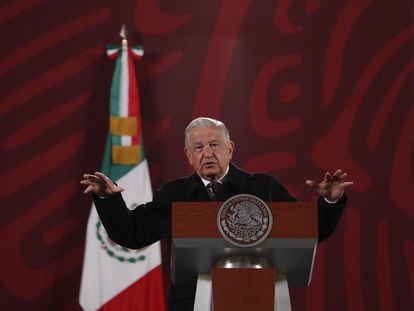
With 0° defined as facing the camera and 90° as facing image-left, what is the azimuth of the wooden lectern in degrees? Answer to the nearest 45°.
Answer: approximately 0°

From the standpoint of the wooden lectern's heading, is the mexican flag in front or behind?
behind
